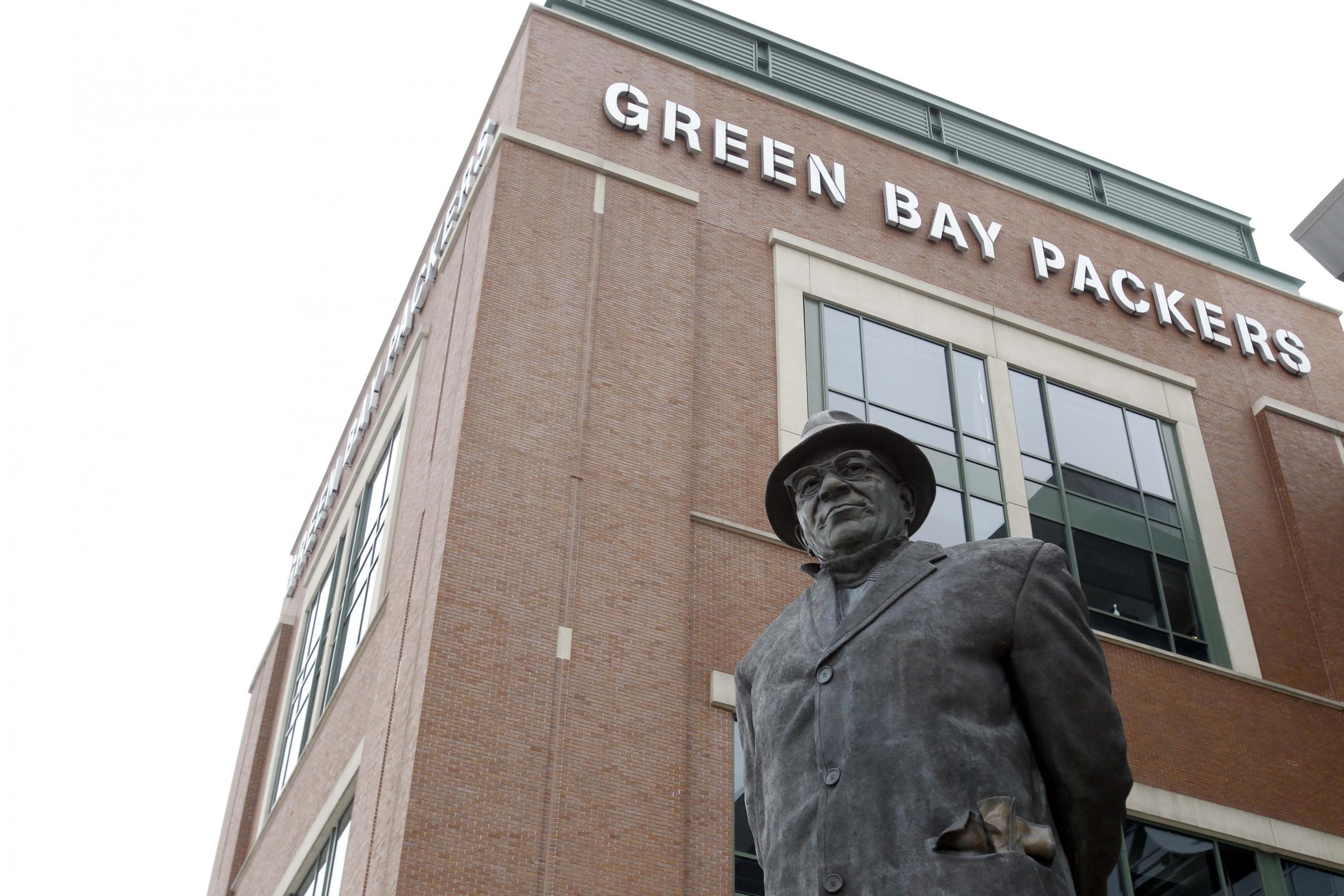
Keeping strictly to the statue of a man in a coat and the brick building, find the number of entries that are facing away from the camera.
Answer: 0

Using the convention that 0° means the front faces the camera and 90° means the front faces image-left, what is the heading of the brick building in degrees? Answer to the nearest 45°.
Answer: approximately 315°

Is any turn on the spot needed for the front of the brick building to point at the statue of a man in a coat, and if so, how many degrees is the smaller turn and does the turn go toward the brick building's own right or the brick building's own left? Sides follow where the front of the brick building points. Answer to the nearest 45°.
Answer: approximately 45° to the brick building's own right

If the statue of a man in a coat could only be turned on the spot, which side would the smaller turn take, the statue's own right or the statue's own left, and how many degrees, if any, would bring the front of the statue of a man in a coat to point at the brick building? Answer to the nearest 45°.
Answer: approximately 135° to the statue's own right

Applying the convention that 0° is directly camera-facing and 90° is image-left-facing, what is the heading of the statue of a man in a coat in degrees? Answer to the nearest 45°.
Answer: approximately 45°
